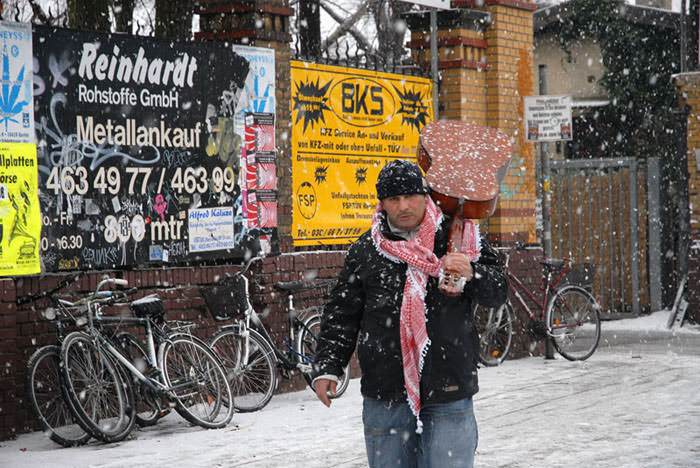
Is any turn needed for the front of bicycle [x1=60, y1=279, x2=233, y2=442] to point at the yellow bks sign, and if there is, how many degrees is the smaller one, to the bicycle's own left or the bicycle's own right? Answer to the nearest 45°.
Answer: approximately 180°

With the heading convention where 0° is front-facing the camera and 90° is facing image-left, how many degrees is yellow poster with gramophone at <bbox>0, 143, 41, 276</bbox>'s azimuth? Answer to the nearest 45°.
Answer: approximately 0°

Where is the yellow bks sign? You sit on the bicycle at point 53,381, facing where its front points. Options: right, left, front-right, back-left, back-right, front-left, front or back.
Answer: back

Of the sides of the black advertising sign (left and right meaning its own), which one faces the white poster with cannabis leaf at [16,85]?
right

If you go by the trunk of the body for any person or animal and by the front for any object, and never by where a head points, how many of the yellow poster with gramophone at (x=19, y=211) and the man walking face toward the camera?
2

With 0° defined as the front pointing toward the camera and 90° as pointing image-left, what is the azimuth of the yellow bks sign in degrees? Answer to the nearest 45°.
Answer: approximately 315°

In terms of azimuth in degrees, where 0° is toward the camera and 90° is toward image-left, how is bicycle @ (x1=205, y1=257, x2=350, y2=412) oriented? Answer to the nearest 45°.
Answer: approximately 45°

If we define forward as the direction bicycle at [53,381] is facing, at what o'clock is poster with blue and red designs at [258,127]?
The poster with blue and red designs is roughly at 6 o'clock from the bicycle.

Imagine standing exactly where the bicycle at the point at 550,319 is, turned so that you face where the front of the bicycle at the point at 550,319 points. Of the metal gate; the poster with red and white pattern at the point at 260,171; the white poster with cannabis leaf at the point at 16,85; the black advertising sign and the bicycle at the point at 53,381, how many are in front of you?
4

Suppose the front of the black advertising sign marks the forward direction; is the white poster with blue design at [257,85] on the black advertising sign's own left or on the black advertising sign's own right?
on the black advertising sign's own left

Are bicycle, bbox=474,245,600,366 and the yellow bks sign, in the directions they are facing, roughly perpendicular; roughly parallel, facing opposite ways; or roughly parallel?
roughly perpendicular

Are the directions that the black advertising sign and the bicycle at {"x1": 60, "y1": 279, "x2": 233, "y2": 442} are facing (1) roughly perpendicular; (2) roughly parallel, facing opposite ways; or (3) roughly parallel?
roughly perpendicular
